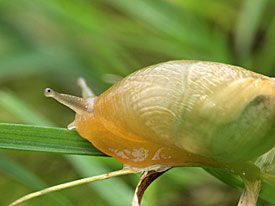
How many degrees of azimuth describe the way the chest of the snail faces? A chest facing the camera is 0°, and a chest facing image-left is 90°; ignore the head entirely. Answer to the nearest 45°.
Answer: approximately 90°
